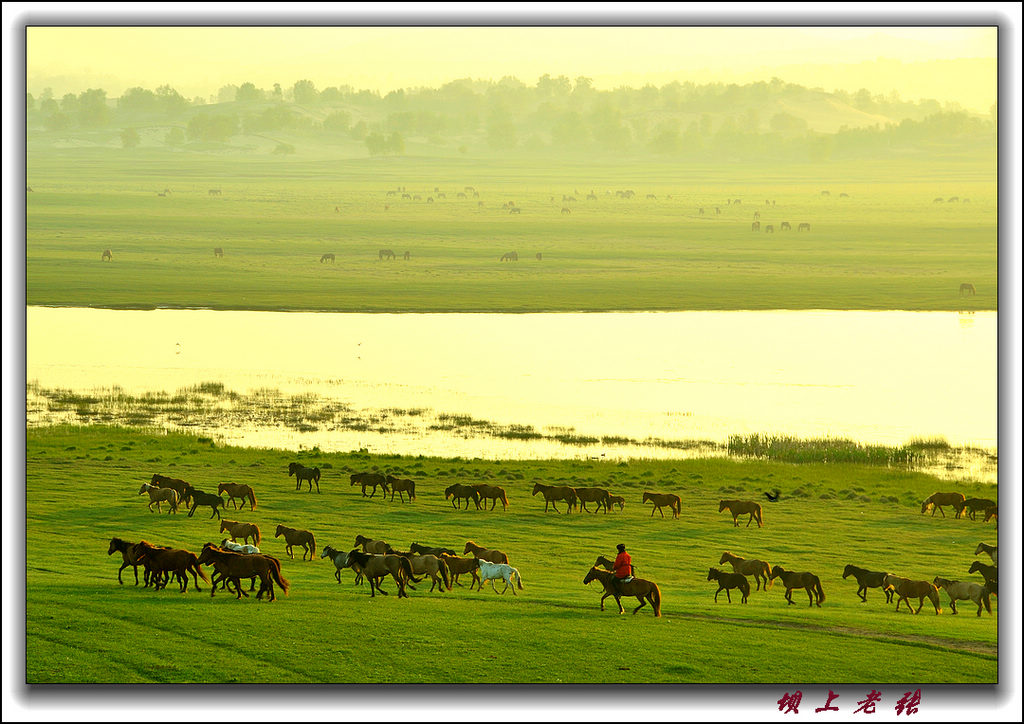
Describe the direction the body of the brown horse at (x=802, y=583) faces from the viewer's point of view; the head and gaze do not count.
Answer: to the viewer's left

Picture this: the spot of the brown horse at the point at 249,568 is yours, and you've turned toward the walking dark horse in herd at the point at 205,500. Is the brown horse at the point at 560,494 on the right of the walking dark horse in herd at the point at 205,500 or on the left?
right

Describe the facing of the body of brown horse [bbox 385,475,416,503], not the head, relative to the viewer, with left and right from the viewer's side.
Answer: facing to the left of the viewer

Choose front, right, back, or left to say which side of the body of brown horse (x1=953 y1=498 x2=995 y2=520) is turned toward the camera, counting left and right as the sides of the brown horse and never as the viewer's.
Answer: left

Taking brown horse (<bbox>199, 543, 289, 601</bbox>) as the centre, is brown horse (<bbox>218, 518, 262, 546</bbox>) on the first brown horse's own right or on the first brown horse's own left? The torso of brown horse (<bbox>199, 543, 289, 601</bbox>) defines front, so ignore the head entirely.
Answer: on the first brown horse's own right

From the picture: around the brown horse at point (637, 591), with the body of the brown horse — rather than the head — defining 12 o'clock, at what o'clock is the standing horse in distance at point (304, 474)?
The standing horse in distance is roughly at 2 o'clock from the brown horse.

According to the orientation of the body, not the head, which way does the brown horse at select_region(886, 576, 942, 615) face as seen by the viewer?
to the viewer's left

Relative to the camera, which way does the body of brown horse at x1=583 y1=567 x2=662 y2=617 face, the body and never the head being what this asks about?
to the viewer's left

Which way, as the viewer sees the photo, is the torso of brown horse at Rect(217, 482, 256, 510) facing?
to the viewer's left

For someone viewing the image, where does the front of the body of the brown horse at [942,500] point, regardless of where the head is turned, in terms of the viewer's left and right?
facing to the left of the viewer

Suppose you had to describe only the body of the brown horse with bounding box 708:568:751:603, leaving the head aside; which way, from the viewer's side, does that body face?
to the viewer's left

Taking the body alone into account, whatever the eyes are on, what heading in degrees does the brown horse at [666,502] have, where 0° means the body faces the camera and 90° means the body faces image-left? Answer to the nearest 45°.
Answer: approximately 90°

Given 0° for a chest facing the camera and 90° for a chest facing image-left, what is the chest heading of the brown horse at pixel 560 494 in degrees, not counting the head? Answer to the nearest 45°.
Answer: approximately 90°
